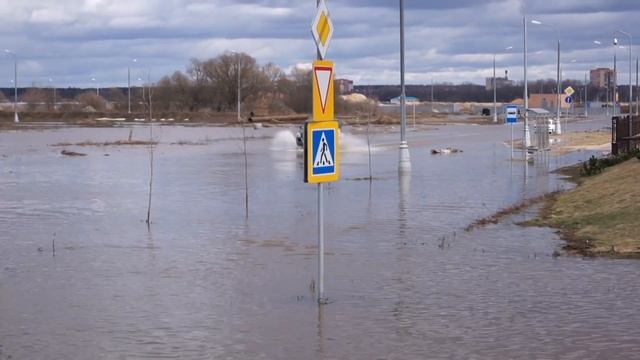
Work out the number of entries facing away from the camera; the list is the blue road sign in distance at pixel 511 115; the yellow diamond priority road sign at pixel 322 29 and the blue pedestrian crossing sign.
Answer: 0

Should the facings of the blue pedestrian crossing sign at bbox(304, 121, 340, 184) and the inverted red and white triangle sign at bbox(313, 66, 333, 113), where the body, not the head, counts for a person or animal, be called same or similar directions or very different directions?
same or similar directions

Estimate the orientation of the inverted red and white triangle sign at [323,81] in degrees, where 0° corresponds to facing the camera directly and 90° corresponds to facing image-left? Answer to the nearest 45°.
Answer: approximately 315°

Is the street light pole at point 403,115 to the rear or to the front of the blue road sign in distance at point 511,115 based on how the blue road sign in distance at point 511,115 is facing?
to the front

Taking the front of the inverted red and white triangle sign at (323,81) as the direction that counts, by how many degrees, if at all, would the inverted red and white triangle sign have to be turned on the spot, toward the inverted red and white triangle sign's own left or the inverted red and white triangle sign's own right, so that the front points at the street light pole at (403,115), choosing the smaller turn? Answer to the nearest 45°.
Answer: approximately 135° to the inverted red and white triangle sign's own left

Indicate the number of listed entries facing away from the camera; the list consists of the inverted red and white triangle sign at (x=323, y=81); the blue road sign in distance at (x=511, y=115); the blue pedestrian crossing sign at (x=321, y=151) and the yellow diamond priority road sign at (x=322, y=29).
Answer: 0

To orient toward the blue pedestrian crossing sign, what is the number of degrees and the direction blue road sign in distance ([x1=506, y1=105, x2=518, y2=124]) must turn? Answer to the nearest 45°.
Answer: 0° — it already faces it

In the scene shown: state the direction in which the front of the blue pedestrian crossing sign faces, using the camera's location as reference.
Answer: facing the viewer and to the right of the viewer

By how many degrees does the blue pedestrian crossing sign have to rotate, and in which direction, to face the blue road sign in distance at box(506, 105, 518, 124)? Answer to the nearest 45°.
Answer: approximately 135° to its left

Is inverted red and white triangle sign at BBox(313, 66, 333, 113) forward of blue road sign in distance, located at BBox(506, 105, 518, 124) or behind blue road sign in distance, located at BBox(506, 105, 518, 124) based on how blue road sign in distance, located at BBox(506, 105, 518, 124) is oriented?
forward

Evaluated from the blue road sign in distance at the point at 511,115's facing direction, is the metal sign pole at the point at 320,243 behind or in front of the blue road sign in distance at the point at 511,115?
in front

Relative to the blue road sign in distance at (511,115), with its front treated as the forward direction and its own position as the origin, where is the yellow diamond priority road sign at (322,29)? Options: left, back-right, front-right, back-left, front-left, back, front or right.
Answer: front

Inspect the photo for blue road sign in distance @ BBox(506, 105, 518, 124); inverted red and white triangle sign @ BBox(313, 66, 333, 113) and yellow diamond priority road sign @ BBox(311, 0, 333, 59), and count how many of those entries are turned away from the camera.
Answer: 0

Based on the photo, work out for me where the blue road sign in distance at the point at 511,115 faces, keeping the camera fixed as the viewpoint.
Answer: facing the viewer
